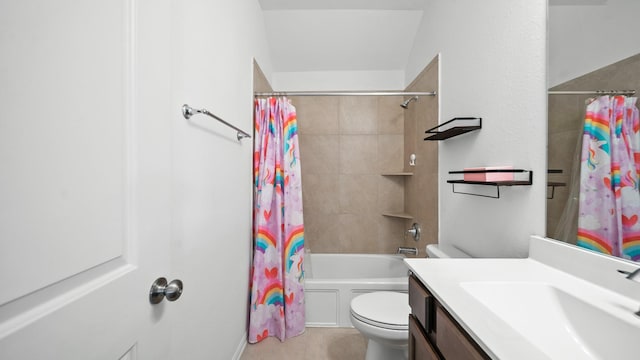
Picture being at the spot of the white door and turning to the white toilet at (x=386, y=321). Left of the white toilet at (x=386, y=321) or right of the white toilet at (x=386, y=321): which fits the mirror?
right

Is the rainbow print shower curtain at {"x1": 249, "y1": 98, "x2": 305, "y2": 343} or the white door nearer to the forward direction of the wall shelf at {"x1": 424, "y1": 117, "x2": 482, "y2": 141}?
the rainbow print shower curtain

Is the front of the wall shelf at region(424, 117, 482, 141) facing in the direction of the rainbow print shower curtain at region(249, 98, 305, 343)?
yes

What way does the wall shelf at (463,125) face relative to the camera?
to the viewer's left
